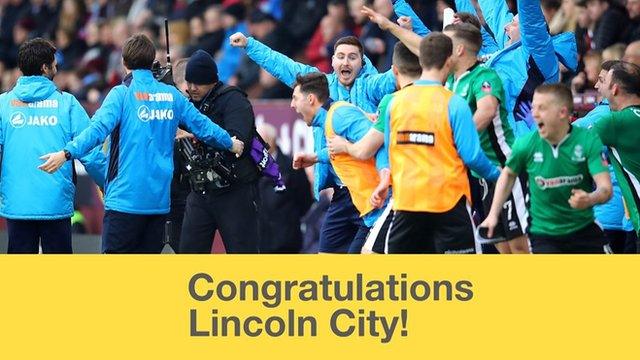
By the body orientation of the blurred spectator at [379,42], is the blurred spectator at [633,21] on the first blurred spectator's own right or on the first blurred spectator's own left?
on the first blurred spectator's own left

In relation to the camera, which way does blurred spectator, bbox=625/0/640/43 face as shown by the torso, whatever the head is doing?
toward the camera

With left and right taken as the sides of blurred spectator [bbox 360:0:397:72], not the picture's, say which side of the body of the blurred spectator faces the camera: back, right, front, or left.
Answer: front

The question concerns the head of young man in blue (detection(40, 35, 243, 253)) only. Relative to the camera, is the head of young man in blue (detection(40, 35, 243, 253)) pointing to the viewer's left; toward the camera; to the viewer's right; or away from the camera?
away from the camera

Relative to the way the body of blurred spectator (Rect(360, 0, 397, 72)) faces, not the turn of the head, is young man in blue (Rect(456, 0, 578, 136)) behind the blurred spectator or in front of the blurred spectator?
in front

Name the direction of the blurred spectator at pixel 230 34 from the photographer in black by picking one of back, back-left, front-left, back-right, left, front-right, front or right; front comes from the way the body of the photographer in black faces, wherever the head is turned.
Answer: back-right

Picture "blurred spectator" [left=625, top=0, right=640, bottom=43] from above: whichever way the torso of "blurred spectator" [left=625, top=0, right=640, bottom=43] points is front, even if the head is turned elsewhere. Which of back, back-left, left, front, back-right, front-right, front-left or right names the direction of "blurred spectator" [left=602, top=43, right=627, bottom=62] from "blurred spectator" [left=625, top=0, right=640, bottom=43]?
front
